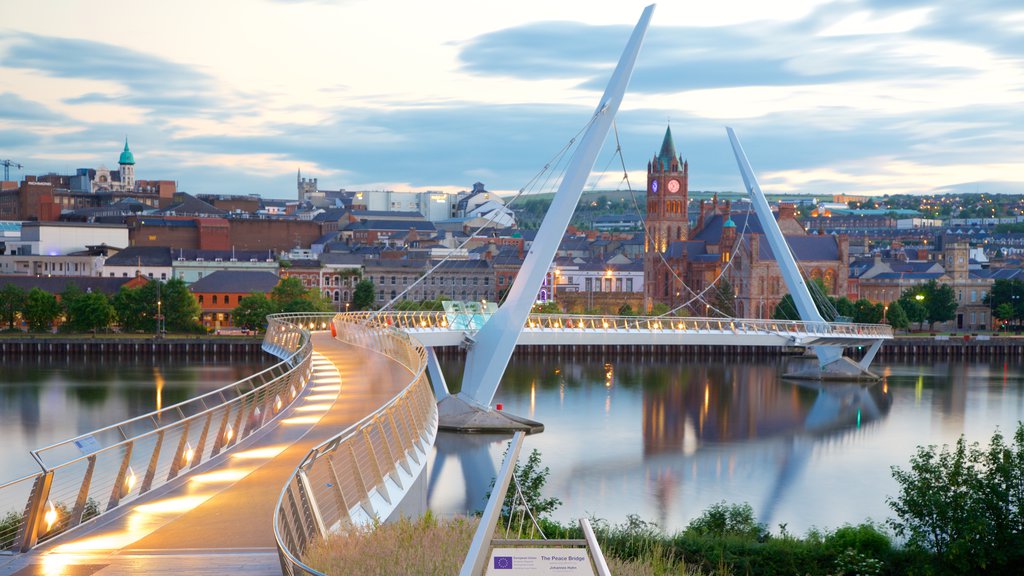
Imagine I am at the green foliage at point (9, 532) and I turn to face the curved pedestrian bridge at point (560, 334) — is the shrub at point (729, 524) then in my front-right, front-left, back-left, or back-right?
front-right

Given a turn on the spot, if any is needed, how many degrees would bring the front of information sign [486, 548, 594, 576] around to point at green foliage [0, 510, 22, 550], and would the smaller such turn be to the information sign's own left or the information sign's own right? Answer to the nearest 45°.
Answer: approximately 135° to the information sign's own right

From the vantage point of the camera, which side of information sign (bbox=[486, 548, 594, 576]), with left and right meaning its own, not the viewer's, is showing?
front

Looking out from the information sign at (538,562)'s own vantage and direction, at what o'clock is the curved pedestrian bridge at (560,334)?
The curved pedestrian bridge is roughly at 6 o'clock from the information sign.

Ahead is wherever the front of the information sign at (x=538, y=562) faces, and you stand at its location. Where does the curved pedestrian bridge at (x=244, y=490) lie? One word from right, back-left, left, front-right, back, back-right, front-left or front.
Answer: back-right

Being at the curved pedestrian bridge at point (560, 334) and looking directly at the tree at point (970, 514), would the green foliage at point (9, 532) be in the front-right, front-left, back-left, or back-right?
front-right
